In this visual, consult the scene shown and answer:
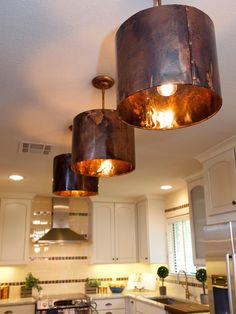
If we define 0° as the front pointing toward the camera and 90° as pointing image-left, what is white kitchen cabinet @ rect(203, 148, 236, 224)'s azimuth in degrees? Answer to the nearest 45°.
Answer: approximately 45°

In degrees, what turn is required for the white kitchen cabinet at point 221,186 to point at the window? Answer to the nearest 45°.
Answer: approximately 135° to its right

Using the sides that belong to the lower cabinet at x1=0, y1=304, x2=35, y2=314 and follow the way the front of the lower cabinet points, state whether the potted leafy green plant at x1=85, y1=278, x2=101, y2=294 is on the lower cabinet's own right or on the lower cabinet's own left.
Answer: on the lower cabinet's own left

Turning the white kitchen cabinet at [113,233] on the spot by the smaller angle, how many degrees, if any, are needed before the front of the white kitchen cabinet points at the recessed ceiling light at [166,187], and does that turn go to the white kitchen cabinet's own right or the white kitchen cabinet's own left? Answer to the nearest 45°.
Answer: approximately 45° to the white kitchen cabinet's own left

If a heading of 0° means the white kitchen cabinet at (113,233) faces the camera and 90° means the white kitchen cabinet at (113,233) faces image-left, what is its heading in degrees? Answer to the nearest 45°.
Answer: approximately 0°

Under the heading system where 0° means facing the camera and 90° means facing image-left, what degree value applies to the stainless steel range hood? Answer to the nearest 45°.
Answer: approximately 0°
